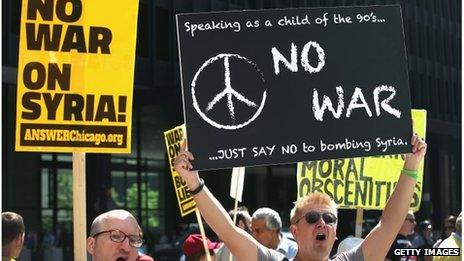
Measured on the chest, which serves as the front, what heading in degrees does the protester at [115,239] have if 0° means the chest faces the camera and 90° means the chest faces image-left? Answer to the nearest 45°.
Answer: approximately 315°

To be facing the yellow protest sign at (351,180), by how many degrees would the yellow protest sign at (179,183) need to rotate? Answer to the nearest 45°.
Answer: approximately 90° to its left

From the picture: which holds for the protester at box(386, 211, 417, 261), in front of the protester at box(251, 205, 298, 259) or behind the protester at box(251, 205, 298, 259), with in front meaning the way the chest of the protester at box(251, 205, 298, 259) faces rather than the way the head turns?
behind

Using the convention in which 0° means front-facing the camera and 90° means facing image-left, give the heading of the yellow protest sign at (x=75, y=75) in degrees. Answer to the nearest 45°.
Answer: approximately 0°

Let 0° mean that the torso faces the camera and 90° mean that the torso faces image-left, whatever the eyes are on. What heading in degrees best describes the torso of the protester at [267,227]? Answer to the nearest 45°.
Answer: approximately 45°

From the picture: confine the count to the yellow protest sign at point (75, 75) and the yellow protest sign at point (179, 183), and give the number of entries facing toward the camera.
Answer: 2
